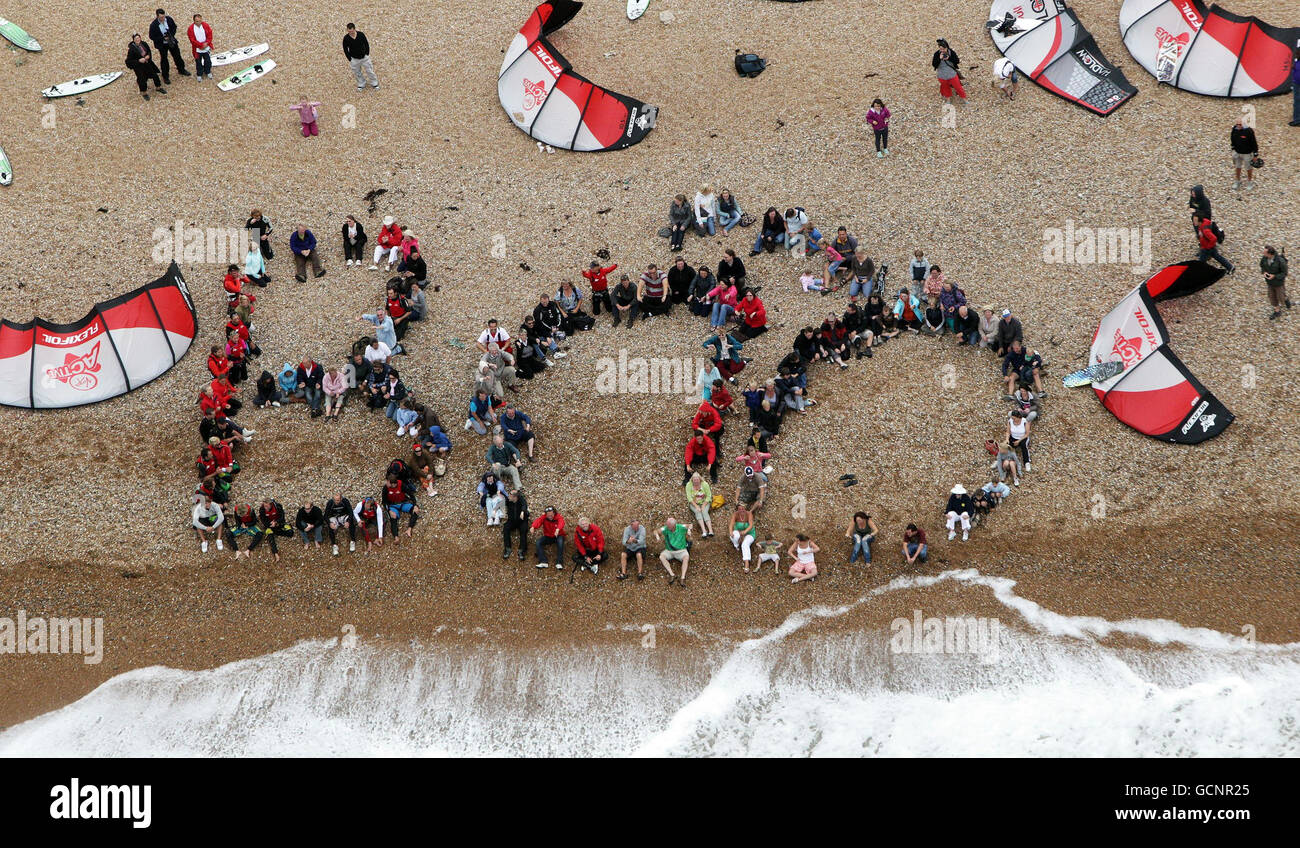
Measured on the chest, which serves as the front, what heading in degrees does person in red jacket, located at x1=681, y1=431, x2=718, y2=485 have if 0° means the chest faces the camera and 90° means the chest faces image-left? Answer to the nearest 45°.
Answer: approximately 0°

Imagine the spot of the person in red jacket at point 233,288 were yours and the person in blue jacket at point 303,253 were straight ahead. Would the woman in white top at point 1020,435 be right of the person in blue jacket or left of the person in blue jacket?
right

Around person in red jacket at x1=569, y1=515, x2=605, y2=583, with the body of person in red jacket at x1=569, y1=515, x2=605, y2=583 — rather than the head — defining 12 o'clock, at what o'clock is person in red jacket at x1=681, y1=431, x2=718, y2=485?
person in red jacket at x1=681, y1=431, x2=718, y2=485 is roughly at 8 o'clock from person in red jacket at x1=569, y1=515, x2=605, y2=583.

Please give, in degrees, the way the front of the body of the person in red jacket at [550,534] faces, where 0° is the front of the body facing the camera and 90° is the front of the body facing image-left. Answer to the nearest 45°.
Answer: approximately 0°

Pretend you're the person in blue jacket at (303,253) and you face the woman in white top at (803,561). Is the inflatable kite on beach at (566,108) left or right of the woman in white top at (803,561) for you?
left
